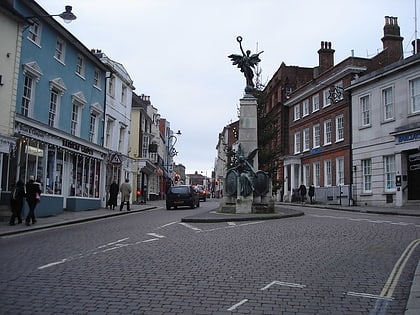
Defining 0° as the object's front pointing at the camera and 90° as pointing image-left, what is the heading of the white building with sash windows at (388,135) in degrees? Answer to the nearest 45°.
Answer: approximately 45°

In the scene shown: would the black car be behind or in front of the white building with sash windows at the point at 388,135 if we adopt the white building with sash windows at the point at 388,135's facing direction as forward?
in front

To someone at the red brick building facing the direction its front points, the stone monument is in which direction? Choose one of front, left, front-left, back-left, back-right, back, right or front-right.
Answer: front-left

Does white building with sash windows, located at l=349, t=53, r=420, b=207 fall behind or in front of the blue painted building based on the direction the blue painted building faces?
in front

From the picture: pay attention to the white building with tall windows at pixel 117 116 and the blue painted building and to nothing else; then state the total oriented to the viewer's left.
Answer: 0

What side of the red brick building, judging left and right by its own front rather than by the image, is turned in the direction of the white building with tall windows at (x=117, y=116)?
front

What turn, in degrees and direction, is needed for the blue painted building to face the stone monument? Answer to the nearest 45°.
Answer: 0° — it already faces it

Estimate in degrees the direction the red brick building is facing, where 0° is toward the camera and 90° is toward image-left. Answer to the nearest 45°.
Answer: approximately 45°

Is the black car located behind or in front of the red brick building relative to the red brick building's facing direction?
in front

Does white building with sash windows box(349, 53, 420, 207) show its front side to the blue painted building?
yes

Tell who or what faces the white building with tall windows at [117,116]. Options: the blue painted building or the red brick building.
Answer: the red brick building

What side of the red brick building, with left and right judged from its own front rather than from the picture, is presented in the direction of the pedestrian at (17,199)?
front
